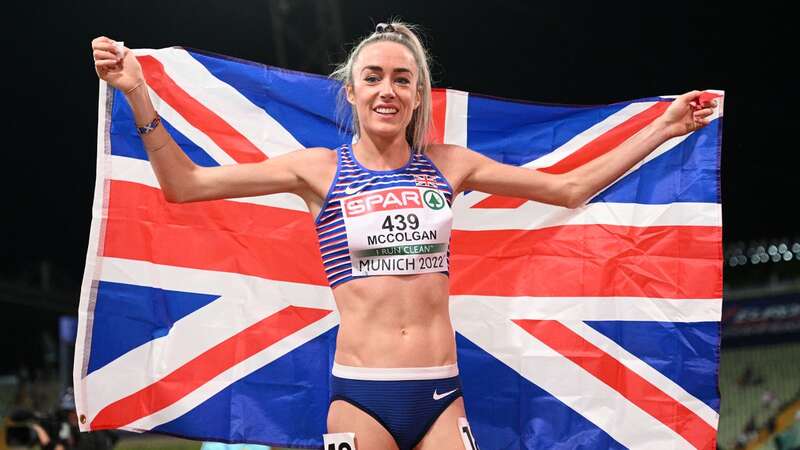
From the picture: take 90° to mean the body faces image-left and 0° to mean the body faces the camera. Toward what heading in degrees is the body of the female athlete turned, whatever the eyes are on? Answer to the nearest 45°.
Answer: approximately 0°
